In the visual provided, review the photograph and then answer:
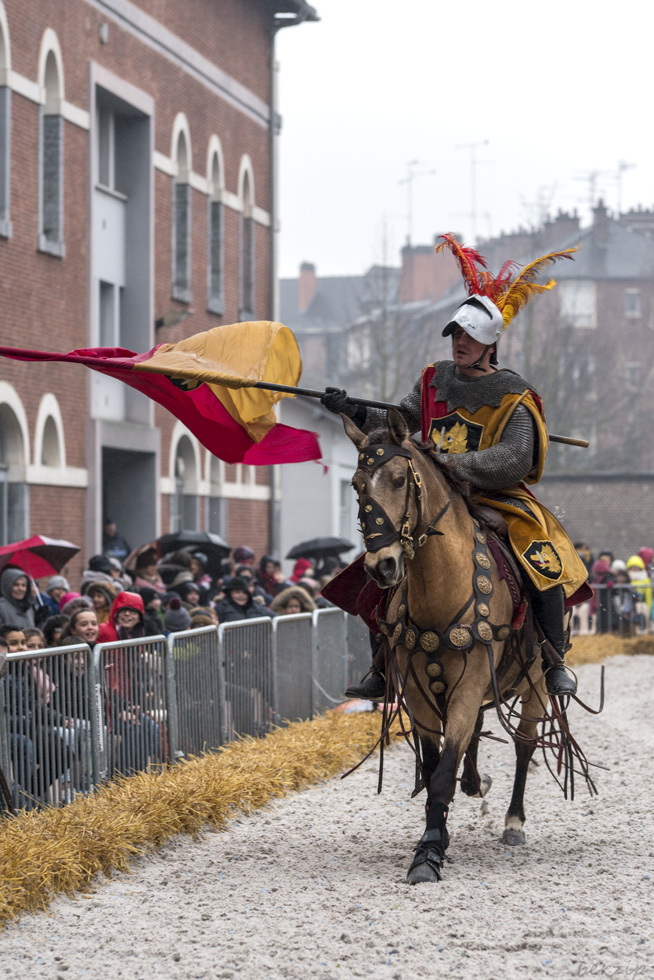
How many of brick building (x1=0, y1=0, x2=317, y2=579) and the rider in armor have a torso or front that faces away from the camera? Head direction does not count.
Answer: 0

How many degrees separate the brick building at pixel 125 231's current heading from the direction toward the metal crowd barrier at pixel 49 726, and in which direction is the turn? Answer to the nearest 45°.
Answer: approximately 45° to its right

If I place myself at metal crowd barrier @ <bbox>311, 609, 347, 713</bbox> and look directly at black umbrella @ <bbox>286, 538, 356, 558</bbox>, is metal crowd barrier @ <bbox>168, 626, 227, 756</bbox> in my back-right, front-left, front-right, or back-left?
back-left

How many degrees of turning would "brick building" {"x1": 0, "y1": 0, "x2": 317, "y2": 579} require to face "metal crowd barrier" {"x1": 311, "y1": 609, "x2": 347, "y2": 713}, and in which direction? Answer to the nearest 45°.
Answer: approximately 45° to its right

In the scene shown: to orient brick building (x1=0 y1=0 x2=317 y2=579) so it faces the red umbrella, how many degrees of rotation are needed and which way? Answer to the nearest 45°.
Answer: approximately 45° to its right

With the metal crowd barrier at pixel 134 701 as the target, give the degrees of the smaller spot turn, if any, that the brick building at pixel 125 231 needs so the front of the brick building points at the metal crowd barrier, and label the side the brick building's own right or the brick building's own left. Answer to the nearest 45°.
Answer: approximately 45° to the brick building's own right

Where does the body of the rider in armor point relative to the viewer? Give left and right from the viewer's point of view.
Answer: facing the viewer and to the left of the viewer

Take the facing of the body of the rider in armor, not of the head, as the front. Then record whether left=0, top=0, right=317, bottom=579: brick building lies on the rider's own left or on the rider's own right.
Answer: on the rider's own right

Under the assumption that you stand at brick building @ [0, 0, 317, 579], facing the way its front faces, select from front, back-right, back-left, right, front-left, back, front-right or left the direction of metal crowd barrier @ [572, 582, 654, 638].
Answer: front-left

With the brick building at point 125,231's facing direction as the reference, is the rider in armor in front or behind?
in front

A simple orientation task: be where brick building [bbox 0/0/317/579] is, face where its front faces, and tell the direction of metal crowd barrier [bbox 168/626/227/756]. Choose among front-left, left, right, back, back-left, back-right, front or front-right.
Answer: front-right

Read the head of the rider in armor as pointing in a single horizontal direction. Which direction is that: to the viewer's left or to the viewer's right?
to the viewer's left

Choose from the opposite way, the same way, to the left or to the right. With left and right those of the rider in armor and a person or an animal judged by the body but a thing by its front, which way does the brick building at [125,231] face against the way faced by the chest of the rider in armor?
to the left

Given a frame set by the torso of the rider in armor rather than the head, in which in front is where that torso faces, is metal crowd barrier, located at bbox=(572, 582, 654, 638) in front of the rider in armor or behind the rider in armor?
behind

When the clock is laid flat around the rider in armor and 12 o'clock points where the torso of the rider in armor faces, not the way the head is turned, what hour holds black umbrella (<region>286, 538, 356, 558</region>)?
The black umbrella is roughly at 4 o'clock from the rider in armor.
